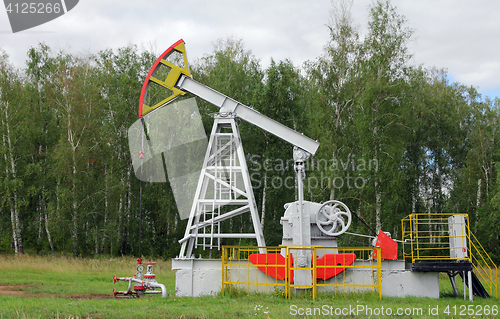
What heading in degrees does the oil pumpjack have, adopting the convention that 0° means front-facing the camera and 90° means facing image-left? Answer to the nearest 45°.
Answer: approximately 90°
